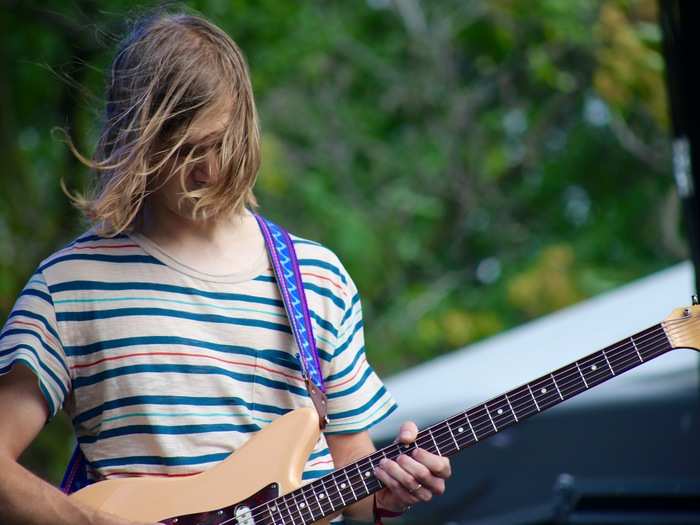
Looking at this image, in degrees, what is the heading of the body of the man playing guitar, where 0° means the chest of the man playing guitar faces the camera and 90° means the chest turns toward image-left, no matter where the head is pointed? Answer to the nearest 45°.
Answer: approximately 0°

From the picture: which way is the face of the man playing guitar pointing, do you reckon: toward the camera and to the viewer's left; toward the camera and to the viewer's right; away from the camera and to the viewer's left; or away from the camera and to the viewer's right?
toward the camera and to the viewer's right
